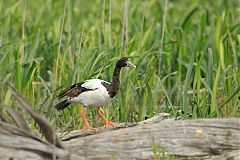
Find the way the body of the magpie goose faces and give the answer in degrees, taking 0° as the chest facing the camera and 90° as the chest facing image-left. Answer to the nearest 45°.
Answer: approximately 270°
